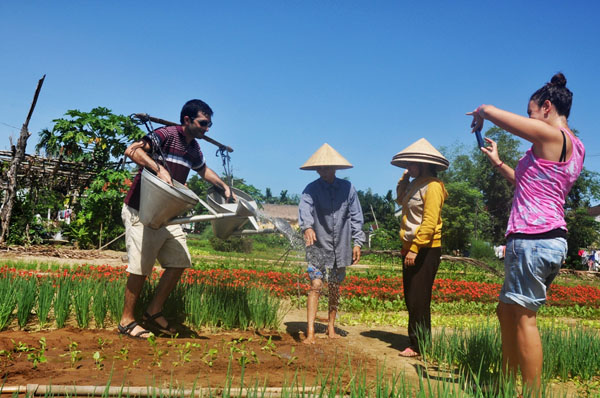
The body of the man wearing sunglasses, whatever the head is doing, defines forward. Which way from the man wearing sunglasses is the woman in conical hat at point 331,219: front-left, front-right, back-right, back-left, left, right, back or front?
front-left

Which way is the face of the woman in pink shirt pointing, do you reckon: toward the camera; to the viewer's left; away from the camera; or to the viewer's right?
to the viewer's left

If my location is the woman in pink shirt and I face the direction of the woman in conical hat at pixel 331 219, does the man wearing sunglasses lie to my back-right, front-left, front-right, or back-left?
front-left

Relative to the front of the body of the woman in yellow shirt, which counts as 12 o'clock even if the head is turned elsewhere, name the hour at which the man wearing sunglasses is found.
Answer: The man wearing sunglasses is roughly at 1 o'clock from the woman in yellow shirt.

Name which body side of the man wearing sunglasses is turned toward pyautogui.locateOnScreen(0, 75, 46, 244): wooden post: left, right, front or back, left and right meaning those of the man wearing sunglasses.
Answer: back

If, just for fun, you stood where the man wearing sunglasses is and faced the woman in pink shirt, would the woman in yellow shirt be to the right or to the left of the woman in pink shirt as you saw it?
left

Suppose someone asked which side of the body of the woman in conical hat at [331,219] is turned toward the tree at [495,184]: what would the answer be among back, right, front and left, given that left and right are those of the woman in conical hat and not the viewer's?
back

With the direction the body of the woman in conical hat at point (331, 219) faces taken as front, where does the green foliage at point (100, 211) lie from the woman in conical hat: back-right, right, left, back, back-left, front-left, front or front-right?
back-right

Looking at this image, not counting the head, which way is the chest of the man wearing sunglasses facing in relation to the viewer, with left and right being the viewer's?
facing the viewer and to the right of the viewer

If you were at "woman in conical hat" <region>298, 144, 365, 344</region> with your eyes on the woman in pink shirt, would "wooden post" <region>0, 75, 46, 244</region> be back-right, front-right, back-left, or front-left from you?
back-right

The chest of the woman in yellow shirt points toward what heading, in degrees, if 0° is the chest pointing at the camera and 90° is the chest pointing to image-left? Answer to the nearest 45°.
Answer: approximately 45°

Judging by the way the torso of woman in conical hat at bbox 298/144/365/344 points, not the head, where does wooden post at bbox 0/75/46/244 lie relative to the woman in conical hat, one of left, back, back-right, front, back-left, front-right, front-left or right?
back-right

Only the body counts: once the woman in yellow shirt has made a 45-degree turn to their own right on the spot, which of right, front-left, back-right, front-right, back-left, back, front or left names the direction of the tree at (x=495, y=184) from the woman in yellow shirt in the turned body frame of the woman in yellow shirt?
right

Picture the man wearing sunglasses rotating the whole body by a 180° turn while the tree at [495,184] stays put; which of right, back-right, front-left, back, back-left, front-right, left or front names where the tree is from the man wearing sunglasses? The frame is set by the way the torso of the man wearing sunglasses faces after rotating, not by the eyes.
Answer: right

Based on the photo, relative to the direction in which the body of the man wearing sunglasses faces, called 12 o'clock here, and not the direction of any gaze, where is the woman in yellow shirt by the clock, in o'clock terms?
The woman in yellow shirt is roughly at 11 o'clock from the man wearing sunglasses.

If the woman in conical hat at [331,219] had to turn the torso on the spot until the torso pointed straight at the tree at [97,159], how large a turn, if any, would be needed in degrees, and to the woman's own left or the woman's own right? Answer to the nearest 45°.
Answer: approximately 135° to the woman's own right

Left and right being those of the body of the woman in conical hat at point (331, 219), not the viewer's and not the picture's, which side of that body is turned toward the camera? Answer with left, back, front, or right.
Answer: front

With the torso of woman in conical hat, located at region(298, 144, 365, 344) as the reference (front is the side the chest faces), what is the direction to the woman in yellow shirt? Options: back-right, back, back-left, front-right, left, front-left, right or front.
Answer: front-left

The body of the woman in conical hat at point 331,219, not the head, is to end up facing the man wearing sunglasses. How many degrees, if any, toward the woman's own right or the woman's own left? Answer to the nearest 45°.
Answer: approximately 45° to the woman's own right
